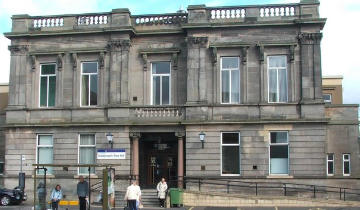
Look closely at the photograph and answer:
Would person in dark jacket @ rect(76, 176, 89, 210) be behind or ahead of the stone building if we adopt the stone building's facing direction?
ahead

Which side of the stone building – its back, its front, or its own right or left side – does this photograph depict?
front

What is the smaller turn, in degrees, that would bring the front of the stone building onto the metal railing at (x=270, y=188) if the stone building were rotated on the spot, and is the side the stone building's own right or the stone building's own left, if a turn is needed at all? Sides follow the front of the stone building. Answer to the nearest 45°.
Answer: approximately 90° to the stone building's own left

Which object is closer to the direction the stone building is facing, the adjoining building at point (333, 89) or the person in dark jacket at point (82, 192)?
the person in dark jacket

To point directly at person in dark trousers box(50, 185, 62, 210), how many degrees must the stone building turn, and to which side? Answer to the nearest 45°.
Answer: approximately 45° to its right

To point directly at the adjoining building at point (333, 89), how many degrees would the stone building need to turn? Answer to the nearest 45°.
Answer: approximately 135° to its left

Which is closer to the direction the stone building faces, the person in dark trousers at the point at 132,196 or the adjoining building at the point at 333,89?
the person in dark trousers

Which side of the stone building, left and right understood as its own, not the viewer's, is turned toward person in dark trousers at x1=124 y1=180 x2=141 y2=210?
front

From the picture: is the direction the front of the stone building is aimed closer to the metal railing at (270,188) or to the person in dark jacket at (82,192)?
the person in dark jacket
